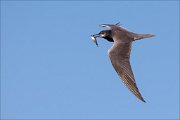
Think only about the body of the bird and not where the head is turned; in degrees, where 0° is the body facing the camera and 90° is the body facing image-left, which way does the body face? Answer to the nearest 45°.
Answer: approximately 90°
